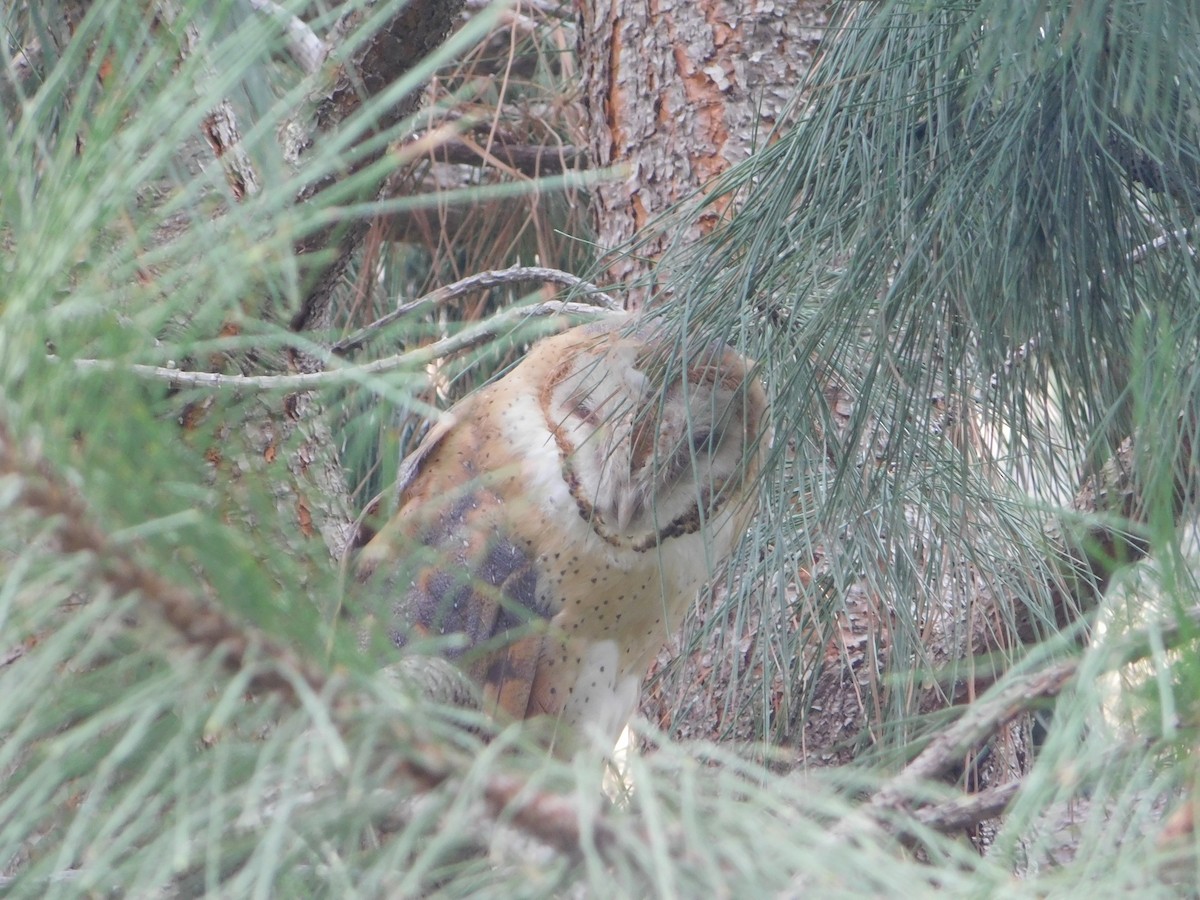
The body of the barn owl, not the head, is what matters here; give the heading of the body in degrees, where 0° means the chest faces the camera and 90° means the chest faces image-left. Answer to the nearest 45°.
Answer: approximately 315°
